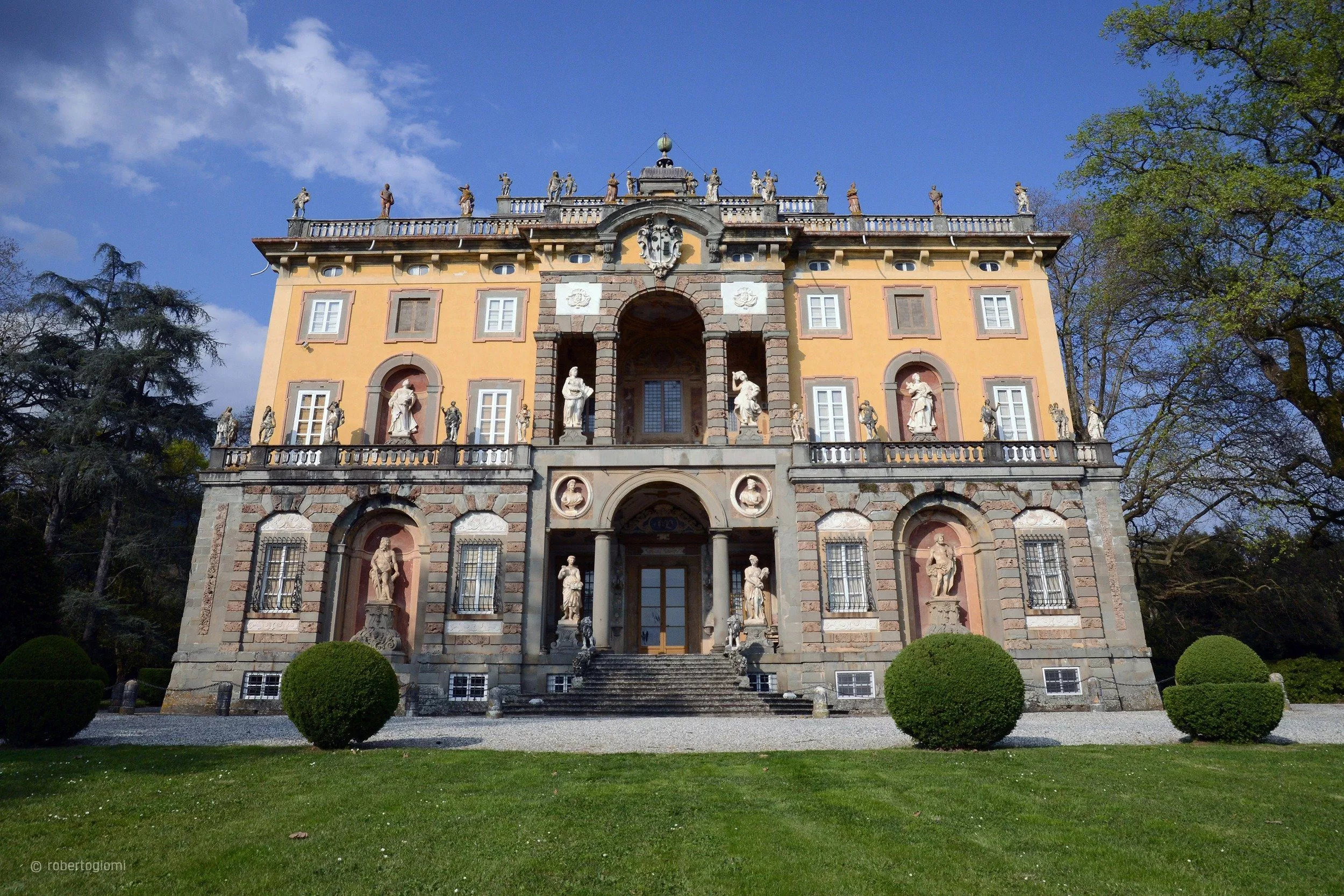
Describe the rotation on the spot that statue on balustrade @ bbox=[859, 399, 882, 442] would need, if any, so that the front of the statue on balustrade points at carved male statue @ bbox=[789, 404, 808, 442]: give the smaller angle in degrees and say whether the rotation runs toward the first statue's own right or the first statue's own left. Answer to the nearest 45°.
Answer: approximately 90° to the first statue's own right

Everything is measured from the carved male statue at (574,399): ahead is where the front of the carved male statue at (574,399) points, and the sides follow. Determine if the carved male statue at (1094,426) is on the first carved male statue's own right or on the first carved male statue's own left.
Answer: on the first carved male statue's own left

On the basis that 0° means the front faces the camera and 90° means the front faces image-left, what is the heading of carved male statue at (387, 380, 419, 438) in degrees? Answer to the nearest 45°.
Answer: approximately 0°

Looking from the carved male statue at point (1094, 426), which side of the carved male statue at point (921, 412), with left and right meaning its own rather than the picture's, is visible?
left

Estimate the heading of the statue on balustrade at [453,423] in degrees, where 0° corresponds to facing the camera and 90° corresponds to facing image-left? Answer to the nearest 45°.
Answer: approximately 0°

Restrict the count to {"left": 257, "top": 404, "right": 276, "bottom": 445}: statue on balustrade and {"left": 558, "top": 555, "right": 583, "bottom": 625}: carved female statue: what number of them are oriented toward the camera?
2

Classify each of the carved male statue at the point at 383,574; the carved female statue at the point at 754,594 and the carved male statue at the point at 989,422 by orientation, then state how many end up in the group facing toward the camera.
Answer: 3

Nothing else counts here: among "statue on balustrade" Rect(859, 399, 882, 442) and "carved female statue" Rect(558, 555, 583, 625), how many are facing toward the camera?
2

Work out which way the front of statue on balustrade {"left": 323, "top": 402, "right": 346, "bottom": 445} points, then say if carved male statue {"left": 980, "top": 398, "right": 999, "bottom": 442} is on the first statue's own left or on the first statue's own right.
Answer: on the first statue's own left
